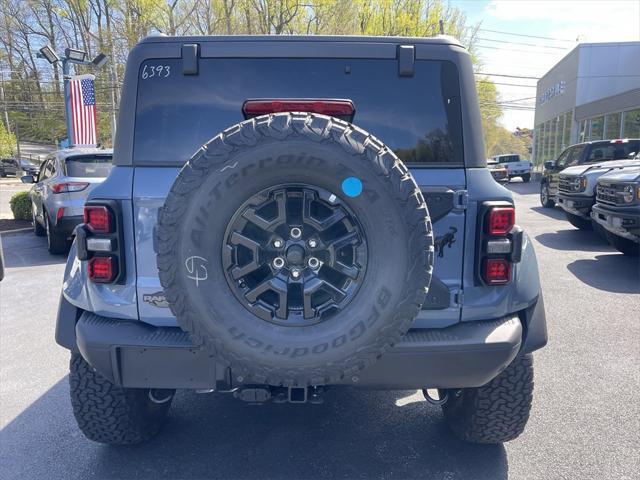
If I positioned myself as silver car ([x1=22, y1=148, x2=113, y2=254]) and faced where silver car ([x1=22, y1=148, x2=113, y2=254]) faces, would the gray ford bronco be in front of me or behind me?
behind

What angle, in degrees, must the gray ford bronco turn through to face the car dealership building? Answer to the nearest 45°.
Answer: approximately 45° to its right

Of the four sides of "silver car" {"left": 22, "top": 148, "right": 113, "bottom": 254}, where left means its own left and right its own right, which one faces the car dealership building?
right

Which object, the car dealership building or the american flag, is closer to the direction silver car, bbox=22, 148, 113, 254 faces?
the american flag

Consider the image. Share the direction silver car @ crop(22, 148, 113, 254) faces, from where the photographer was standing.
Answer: facing away from the viewer and to the left of the viewer

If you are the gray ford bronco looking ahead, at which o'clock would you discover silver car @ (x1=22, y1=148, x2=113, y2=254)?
The silver car is roughly at 11 o'clock from the gray ford bronco.

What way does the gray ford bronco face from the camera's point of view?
away from the camera
